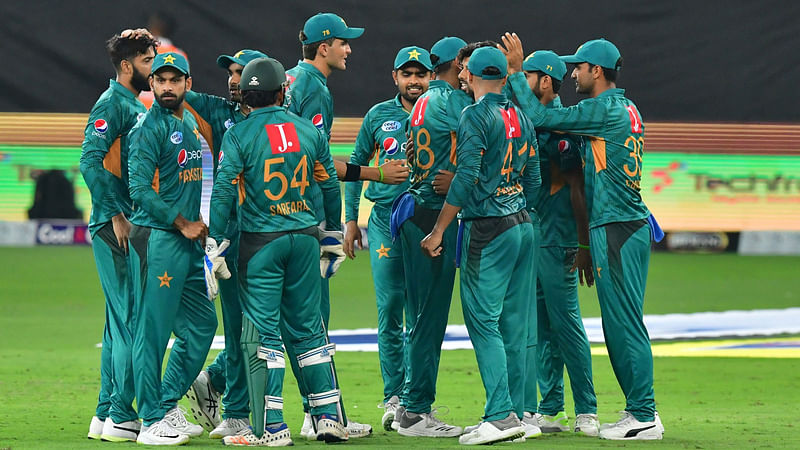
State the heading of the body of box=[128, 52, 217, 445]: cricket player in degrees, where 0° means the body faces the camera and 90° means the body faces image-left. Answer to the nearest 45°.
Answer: approximately 315°

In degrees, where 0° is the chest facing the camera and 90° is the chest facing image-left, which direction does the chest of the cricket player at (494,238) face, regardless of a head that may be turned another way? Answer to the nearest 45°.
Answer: approximately 135°

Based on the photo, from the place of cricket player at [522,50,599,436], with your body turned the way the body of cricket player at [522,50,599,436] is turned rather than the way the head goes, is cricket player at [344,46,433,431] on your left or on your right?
on your right

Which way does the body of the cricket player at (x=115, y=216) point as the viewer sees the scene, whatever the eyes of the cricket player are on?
to the viewer's right

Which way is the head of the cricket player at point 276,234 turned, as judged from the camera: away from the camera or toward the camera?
away from the camera

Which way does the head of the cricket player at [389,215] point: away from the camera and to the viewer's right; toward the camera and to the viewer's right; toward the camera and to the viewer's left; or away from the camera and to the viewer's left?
toward the camera and to the viewer's right

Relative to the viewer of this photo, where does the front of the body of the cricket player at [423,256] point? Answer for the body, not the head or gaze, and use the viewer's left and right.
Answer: facing away from the viewer and to the right of the viewer

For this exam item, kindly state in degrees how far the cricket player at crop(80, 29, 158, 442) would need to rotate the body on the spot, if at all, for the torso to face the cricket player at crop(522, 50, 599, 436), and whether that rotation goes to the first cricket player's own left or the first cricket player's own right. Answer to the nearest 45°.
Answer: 0° — they already face them
